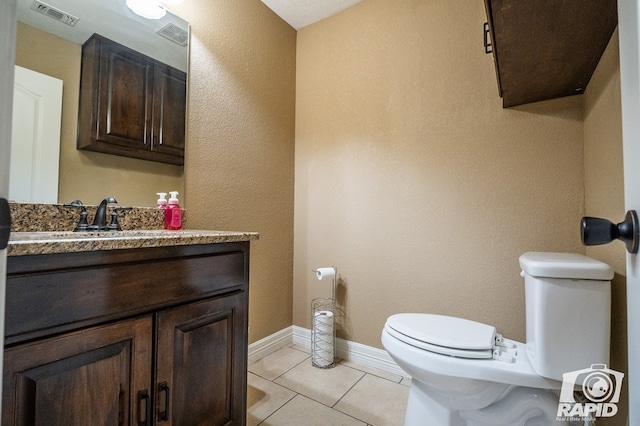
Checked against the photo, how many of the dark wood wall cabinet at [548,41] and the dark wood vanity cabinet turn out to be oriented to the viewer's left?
1

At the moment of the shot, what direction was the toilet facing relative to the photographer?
facing to the left of the viewer

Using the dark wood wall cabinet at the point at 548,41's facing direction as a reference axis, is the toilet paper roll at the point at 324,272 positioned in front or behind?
in front

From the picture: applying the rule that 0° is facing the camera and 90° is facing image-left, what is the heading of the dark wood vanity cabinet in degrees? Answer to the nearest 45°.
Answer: approximately 315°

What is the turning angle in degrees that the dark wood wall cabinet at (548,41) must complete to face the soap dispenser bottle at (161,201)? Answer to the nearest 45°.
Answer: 0° — it already faces it

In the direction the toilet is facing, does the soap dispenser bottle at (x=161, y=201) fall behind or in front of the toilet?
in front

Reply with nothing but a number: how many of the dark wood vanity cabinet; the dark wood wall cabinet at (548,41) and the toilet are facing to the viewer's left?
2

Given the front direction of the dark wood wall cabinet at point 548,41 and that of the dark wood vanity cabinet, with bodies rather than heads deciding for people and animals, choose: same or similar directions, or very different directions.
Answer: very different directions

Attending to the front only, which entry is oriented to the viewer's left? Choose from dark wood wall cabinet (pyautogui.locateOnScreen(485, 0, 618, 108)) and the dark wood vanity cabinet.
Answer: the dark wood wall cabinet

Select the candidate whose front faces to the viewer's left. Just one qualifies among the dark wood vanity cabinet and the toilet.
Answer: the toilet

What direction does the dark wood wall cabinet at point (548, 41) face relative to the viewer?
to the viewer's left
